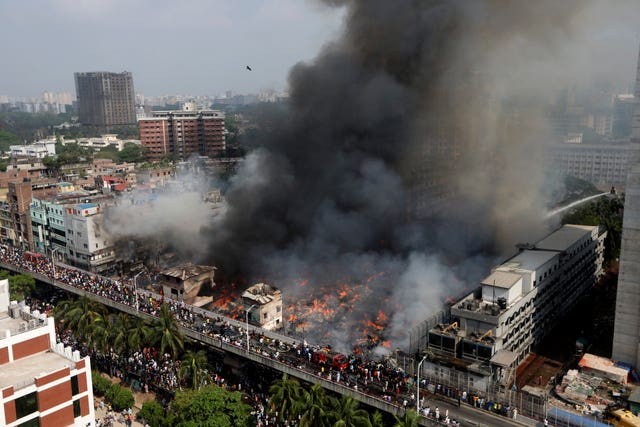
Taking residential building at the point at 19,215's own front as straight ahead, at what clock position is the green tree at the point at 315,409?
The green tree is roughly at 10 o'clock from the residential building.

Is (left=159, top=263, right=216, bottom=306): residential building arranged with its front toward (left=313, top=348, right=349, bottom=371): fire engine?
no

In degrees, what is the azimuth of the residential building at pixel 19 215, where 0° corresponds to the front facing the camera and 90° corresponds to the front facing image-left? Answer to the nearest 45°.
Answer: approximately 45°

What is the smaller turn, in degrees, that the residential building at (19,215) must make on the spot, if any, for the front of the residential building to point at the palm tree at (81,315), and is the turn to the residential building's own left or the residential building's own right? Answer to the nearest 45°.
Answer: approximately 45° to the residential building's own left

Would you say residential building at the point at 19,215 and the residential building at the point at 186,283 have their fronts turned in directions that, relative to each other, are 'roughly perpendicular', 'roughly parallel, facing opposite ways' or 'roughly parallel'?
roughly parallel

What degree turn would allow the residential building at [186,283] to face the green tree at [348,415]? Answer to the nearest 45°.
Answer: approximately 45° to its left

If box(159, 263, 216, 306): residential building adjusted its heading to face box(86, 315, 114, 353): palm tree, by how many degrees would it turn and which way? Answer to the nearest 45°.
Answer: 0° — it already faces it

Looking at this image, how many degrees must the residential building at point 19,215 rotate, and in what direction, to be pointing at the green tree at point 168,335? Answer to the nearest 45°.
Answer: approximately 45° to its left

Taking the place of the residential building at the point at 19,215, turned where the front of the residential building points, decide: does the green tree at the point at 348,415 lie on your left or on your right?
on your left

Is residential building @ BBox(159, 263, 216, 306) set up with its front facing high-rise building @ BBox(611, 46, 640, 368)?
no

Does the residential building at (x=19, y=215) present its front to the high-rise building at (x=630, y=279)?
no

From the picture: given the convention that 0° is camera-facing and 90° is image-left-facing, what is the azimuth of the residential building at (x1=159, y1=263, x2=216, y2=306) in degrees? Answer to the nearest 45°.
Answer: approximately 45°

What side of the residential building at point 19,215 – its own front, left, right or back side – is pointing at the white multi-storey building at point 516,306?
left

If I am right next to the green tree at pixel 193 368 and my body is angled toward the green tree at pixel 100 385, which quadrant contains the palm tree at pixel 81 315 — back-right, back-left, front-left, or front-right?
front-right

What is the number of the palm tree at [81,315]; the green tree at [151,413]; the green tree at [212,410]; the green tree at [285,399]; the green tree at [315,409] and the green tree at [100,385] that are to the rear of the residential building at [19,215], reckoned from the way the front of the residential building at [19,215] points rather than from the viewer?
0

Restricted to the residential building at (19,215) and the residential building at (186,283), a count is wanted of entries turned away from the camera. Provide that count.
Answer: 0

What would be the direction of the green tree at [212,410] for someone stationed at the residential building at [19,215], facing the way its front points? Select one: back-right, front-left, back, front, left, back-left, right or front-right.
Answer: front-left

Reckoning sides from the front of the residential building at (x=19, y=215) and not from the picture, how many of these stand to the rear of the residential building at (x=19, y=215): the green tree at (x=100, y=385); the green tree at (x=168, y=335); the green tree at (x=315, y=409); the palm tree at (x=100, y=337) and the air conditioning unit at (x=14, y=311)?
0

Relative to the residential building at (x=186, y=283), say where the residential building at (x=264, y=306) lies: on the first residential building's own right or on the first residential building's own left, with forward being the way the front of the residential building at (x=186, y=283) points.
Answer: on the first residential building's own left

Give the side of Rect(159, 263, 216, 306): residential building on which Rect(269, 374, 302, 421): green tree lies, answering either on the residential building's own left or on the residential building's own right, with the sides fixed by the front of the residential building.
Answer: on the residential building's own left
